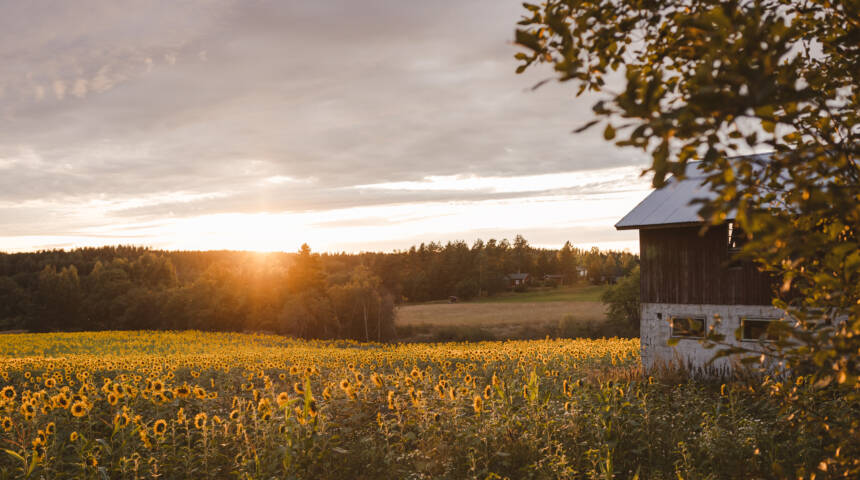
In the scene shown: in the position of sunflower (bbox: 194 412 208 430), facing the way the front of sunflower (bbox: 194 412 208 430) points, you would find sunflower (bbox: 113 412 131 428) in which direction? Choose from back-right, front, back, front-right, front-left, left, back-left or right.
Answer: right

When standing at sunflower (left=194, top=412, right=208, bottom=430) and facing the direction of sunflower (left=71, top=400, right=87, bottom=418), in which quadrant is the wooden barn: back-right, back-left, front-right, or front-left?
back-right

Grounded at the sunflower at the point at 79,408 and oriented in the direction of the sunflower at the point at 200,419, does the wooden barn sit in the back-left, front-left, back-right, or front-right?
front-left

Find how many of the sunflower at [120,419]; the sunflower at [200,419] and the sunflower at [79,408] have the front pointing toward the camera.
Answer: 3

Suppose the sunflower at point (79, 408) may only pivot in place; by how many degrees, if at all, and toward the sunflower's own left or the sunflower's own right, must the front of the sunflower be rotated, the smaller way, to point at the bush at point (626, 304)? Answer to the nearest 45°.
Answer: approximately 135° to the sunflower's own left

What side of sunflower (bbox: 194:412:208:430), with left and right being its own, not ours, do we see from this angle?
front

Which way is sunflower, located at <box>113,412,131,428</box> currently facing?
toward the camera

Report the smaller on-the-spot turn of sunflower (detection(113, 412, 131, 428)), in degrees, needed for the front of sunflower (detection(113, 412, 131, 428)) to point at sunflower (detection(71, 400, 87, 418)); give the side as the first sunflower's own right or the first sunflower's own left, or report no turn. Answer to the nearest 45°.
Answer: approximately 135° to the first sunflower's own right

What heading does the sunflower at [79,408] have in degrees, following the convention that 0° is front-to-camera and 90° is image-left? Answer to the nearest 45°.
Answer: approximately 0°

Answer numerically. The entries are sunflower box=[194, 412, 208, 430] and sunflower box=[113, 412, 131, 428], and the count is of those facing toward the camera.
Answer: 2

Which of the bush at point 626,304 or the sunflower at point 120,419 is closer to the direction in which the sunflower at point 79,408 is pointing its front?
the sunflower

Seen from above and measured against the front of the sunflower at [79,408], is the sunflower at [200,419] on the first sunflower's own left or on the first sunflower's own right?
on the first sunflower's own left
